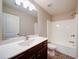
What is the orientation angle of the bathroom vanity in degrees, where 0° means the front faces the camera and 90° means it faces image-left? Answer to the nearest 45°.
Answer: approximately 315°

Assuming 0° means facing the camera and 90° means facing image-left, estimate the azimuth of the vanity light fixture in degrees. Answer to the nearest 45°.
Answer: approximately 315°

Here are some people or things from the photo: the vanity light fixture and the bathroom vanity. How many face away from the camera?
0
